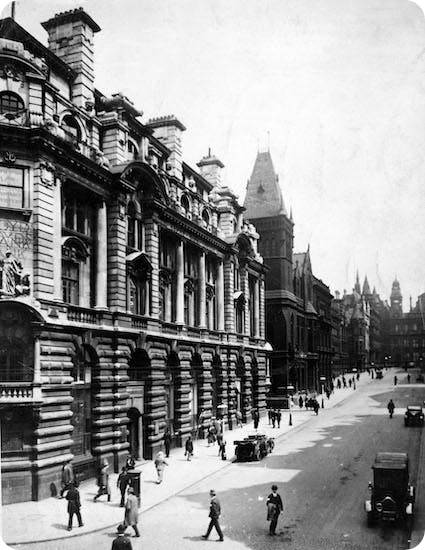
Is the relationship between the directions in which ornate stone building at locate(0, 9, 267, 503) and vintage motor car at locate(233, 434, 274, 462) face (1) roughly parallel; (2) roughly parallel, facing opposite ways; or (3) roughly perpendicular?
roughly perpendicular

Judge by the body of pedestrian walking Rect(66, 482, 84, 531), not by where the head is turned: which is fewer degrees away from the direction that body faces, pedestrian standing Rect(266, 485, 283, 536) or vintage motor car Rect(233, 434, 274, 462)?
the vintage motor car

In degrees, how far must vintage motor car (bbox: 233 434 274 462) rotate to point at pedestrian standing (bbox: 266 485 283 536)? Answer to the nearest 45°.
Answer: approximately 135° to its right

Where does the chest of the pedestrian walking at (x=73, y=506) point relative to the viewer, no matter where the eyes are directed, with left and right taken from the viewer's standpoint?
facing away from the viewer and to the right of the viewer

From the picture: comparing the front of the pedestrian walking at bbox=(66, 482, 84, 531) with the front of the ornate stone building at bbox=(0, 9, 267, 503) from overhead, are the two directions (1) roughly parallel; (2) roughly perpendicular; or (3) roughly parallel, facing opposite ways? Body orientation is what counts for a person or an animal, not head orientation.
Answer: roughly perpendicular
